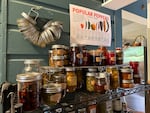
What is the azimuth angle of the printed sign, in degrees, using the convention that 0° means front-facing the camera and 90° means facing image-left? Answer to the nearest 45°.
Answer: approximately 315°

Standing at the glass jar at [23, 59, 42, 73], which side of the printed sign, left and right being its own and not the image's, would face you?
right
